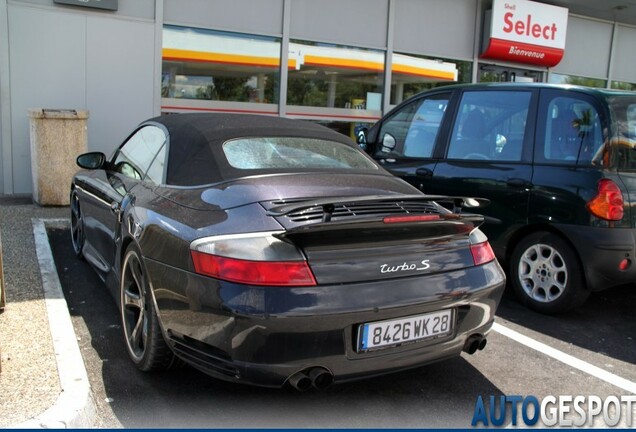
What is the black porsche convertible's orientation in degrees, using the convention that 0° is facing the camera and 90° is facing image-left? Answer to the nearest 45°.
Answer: approximately 135°

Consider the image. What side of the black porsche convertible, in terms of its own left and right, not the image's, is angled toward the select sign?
right

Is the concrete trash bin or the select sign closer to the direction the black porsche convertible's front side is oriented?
the concrete trash bin

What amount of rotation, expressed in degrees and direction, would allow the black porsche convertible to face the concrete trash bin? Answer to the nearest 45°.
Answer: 0° — it already faces it
